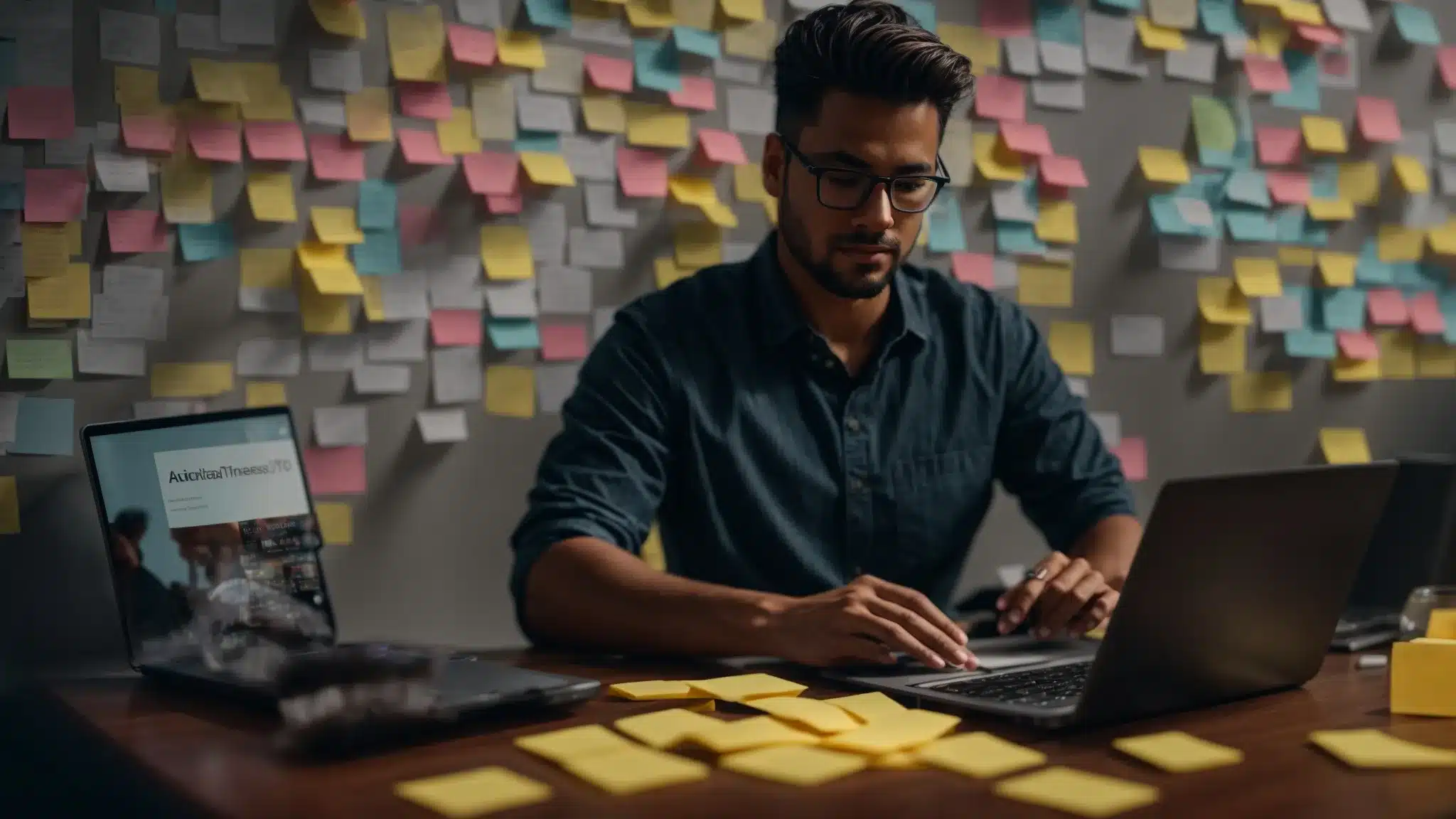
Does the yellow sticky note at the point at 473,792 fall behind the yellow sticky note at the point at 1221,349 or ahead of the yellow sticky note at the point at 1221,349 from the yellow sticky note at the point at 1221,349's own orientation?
ahead

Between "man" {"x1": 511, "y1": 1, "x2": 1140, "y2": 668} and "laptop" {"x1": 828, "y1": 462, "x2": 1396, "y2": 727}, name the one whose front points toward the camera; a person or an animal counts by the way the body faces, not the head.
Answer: the man

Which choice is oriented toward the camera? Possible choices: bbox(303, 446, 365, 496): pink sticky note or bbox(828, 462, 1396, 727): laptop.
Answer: the pink sticky note

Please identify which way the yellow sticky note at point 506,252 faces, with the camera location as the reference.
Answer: facing the viewer

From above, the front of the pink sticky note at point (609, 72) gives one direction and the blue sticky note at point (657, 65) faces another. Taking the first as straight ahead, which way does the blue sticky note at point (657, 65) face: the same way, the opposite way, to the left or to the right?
the same way

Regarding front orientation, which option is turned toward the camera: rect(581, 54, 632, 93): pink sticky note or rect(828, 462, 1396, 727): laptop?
the pink sticky note

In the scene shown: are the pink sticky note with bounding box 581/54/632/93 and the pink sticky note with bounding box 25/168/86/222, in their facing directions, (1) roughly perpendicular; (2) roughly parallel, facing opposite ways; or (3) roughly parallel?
roughly parallel

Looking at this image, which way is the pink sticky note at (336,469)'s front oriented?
toward the camera

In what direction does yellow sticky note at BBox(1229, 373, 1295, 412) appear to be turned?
toward the camera

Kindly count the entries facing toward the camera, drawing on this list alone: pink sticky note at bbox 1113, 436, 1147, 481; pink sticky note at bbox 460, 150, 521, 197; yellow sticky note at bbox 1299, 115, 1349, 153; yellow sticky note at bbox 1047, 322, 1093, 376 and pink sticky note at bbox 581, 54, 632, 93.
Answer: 5

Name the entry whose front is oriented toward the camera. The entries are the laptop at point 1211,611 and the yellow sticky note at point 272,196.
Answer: the yellow sticky note

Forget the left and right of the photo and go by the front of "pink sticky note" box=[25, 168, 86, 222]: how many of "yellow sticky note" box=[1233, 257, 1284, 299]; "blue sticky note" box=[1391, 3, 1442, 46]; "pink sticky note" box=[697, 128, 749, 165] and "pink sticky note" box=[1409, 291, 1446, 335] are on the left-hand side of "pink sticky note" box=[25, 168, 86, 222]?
4

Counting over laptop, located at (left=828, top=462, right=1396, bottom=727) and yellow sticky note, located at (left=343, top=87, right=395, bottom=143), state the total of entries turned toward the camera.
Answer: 1

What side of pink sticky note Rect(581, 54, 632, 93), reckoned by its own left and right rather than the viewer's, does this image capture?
front

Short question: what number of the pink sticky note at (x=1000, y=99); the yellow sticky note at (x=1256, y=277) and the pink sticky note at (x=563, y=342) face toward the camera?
3

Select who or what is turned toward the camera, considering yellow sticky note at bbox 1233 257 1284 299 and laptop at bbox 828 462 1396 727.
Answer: the yellow sticky note
